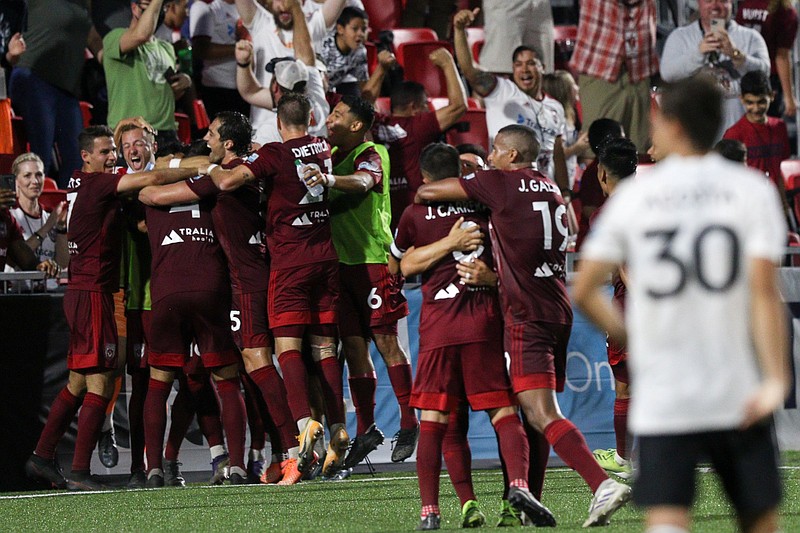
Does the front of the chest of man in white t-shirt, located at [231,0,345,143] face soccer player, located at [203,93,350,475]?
yes

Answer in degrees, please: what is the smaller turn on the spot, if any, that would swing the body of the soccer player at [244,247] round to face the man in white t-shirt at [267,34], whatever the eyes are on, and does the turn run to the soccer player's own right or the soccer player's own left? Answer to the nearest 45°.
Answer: approximately 90° to the soccer player's own right

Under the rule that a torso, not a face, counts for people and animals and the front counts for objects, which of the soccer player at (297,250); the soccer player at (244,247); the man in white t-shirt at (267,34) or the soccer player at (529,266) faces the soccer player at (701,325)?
the man in white t-shirt

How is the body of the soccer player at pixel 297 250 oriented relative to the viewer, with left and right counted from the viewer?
facing away from the viewer and to the left of the viewer

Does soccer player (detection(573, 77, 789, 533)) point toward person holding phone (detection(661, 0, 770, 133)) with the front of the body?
yes

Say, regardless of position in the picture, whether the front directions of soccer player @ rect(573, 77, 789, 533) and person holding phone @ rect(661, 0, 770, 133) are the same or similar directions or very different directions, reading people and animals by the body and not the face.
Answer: very different directions

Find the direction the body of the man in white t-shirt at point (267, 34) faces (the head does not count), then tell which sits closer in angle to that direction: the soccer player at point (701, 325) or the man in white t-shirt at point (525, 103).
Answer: the soccer player

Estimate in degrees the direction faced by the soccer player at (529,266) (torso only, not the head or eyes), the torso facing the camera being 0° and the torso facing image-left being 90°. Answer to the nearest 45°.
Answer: approximately 135°

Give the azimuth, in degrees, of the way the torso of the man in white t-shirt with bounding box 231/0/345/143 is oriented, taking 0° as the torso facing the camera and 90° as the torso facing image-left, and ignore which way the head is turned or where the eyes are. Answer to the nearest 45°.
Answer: approximately 0°

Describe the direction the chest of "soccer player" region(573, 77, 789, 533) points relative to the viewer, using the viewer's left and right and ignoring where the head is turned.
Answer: facing away from the viewer

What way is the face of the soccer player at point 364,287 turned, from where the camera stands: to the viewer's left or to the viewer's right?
to the viewer's left
